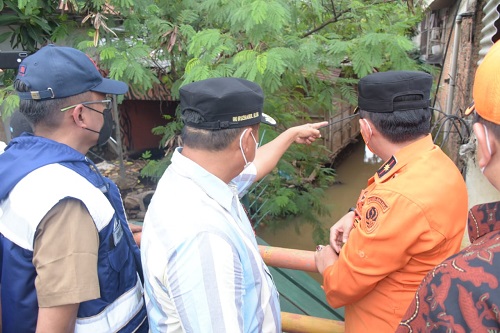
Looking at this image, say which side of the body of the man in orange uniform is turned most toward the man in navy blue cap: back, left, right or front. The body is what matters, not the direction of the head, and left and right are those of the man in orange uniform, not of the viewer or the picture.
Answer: left

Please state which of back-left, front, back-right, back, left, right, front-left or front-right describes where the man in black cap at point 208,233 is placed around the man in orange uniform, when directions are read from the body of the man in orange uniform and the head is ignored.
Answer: left

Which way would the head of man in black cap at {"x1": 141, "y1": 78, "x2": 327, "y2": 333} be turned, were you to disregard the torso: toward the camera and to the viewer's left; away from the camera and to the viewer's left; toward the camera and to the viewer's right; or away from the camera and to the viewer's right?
away from the camera and to the viewer's right

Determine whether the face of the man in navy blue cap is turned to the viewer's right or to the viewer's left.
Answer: to the viewer's right

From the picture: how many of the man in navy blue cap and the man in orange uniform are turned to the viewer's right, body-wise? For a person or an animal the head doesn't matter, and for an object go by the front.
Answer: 1

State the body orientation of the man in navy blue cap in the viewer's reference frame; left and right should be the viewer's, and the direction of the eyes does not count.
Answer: facing to the right of the viewer

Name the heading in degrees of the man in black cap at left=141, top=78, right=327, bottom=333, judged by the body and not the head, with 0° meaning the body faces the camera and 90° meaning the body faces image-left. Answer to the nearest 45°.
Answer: approximately 225°

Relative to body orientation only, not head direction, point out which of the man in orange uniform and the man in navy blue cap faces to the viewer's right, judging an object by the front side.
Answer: the man in navy blue cap

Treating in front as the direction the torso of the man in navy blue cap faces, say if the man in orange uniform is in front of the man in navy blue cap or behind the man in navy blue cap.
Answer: in front

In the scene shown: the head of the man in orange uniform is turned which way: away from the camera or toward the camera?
away from the camera

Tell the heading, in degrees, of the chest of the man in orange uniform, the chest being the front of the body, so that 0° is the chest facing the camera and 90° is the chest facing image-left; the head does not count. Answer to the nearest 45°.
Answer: approximately 135°
